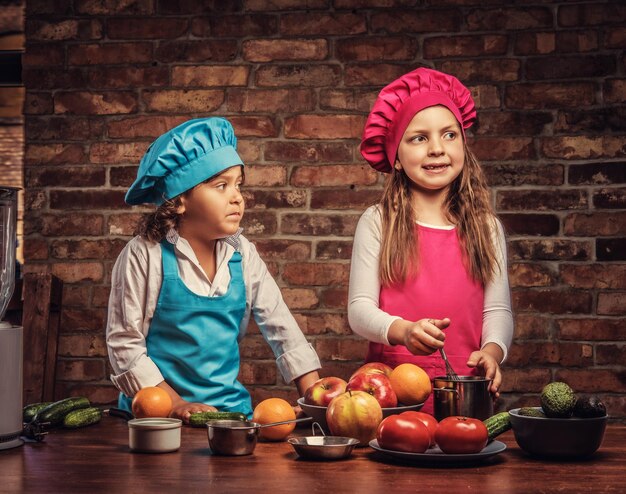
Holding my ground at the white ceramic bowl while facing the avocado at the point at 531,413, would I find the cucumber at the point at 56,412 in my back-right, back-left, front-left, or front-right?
back-left

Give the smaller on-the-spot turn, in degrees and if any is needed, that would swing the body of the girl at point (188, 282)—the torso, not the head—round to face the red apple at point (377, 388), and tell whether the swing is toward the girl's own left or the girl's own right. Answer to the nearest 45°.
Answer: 0° — they already face it

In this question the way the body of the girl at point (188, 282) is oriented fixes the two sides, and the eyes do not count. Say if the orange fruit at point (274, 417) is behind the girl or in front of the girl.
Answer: in front

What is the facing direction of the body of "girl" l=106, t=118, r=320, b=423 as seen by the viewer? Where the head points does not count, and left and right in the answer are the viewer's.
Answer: facing the viewer and to the right of the viewer

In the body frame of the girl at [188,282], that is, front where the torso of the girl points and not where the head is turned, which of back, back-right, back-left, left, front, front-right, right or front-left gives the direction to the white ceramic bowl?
front-right

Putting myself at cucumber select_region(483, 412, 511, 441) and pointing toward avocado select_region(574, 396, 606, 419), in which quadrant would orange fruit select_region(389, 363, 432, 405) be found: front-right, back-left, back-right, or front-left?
back-left

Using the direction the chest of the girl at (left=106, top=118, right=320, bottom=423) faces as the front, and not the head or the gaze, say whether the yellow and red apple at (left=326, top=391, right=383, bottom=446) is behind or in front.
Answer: in front

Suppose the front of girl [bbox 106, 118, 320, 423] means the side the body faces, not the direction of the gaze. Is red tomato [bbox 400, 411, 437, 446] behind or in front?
in front

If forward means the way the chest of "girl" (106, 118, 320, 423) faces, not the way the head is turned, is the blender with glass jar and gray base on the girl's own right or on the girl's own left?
on the girl's own right
